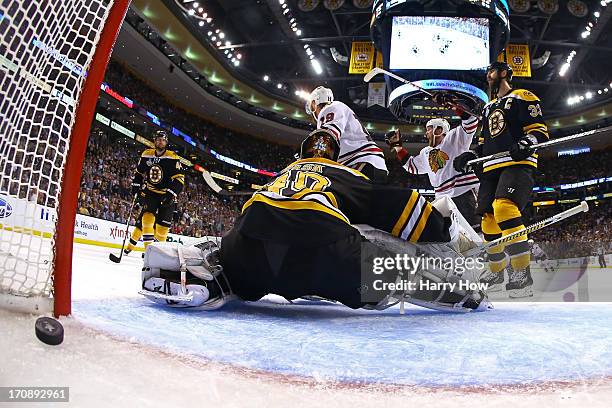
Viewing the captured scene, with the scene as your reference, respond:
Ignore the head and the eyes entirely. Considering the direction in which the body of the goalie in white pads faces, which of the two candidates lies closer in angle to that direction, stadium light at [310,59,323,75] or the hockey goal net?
the stadium light

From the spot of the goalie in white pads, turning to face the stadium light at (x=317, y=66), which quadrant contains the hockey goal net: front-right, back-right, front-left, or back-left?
back-left

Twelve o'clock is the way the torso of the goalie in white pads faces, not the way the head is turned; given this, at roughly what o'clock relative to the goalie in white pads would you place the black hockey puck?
The black hockey puck is roughly at 7 o'clock from the goalie in white pads.

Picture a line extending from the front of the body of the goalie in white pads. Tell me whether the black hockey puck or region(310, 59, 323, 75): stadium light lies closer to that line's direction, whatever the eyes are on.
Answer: the stadium light

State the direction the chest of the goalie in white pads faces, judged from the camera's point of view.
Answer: away from the camera

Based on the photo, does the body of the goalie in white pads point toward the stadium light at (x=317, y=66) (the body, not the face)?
yes

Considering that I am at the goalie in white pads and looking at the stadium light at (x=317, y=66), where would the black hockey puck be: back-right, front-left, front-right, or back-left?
back-left
